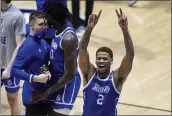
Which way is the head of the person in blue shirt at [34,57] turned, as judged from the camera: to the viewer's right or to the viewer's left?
to the viewer's right

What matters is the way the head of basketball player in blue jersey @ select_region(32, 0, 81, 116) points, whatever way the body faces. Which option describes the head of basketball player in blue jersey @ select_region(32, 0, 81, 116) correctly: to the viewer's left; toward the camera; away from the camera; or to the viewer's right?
to the viewer's left

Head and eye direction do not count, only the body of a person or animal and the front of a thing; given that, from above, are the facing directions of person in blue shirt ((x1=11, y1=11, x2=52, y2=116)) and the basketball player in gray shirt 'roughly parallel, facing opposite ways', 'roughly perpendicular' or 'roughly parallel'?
roughly perpendicular

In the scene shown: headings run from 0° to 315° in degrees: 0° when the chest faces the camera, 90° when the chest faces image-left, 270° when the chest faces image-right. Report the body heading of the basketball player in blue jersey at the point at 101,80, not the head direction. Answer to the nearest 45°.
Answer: approximately 0°

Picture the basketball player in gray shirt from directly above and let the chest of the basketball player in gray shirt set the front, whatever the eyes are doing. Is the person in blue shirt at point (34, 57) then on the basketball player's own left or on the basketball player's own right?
on the basketball player's own left

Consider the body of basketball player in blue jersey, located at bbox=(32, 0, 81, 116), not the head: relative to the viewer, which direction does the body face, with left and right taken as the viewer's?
facing to the left of the viewer
